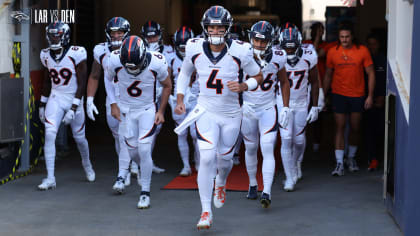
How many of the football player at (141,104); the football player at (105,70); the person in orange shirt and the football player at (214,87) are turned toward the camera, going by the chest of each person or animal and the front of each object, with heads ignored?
4

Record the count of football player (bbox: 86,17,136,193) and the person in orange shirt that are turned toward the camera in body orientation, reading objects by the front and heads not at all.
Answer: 2

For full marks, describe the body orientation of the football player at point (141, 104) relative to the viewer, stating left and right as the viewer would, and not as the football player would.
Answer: facing the viewer

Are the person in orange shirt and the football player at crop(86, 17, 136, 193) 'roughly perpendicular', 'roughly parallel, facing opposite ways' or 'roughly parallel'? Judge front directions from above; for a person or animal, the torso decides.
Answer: roughly parallel

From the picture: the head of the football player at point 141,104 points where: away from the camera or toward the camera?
toward the camera

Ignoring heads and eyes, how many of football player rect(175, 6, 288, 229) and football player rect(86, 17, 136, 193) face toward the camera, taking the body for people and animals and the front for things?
2

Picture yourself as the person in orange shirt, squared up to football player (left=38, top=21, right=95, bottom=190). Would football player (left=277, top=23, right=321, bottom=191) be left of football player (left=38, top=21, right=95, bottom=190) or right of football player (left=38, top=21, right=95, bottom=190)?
left

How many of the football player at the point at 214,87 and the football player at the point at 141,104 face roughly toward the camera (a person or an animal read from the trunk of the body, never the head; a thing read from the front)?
2

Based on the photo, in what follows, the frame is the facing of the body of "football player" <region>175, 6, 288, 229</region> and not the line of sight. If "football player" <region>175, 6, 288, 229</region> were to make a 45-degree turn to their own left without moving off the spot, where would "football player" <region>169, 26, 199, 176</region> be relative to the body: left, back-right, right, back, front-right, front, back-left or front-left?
back-left

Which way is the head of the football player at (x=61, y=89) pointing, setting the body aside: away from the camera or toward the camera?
toward the camera
